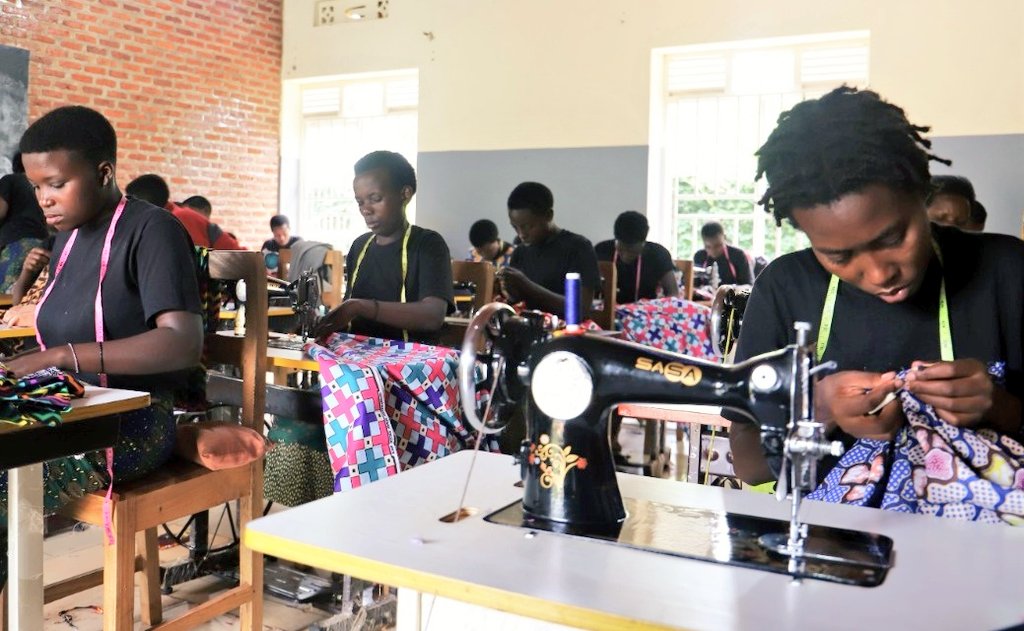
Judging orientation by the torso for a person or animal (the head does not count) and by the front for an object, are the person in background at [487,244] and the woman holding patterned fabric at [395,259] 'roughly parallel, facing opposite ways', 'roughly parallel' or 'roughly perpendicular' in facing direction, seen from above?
roughly parallel

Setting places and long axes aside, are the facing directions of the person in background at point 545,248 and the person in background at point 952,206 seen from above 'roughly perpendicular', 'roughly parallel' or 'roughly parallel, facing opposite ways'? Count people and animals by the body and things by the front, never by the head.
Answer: roughly parallel

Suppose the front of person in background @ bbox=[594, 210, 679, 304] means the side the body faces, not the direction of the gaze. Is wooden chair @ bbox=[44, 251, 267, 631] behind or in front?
in front

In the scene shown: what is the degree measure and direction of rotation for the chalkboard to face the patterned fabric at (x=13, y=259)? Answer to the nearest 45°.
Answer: approximately 45° to its right

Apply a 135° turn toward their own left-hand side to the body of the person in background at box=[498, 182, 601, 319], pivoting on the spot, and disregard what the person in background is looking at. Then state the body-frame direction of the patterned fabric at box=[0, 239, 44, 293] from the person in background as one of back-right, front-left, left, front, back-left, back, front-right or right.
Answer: back

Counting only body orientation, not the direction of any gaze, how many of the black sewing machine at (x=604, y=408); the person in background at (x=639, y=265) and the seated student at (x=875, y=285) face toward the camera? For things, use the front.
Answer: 2

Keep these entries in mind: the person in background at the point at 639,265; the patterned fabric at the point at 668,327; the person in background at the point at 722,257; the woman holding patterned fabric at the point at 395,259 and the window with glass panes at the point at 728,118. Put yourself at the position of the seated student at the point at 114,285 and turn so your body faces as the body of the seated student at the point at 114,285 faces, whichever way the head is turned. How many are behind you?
5

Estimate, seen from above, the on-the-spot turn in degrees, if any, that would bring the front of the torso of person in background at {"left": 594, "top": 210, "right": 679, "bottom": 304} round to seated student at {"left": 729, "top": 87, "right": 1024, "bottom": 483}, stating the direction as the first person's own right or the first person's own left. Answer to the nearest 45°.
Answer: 0° — they already face them

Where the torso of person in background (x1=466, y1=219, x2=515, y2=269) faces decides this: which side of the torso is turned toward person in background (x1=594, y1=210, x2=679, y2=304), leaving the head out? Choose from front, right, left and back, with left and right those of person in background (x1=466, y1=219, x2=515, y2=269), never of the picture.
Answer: left

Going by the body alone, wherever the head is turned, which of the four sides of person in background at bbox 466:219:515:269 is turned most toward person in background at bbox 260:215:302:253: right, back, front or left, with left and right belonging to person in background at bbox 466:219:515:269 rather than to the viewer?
right

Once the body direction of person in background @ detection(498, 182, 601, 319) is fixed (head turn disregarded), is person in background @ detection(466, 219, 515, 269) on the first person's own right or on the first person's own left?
on the first person's own right

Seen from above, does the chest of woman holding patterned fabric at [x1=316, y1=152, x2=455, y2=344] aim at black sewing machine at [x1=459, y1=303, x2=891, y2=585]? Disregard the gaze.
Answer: no

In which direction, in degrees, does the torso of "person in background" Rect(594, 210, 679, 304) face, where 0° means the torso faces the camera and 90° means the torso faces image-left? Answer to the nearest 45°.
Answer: approximately 0°

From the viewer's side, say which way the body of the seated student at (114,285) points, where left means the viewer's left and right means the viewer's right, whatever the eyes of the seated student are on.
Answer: facing the viewer and to the left of the viewer

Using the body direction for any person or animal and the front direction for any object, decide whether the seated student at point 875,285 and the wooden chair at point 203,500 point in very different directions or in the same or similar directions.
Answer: same or similar directions

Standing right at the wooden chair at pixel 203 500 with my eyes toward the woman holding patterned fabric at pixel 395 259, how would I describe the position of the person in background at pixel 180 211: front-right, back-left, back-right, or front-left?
front-left

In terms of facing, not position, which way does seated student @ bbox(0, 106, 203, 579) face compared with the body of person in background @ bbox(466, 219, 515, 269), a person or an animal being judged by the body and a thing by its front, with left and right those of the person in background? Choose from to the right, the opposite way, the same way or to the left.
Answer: the same way

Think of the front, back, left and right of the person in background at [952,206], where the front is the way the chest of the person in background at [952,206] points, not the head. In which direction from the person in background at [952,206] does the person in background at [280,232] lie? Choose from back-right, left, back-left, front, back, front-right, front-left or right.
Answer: right

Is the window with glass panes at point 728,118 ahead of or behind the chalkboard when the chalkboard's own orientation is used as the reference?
ahead
